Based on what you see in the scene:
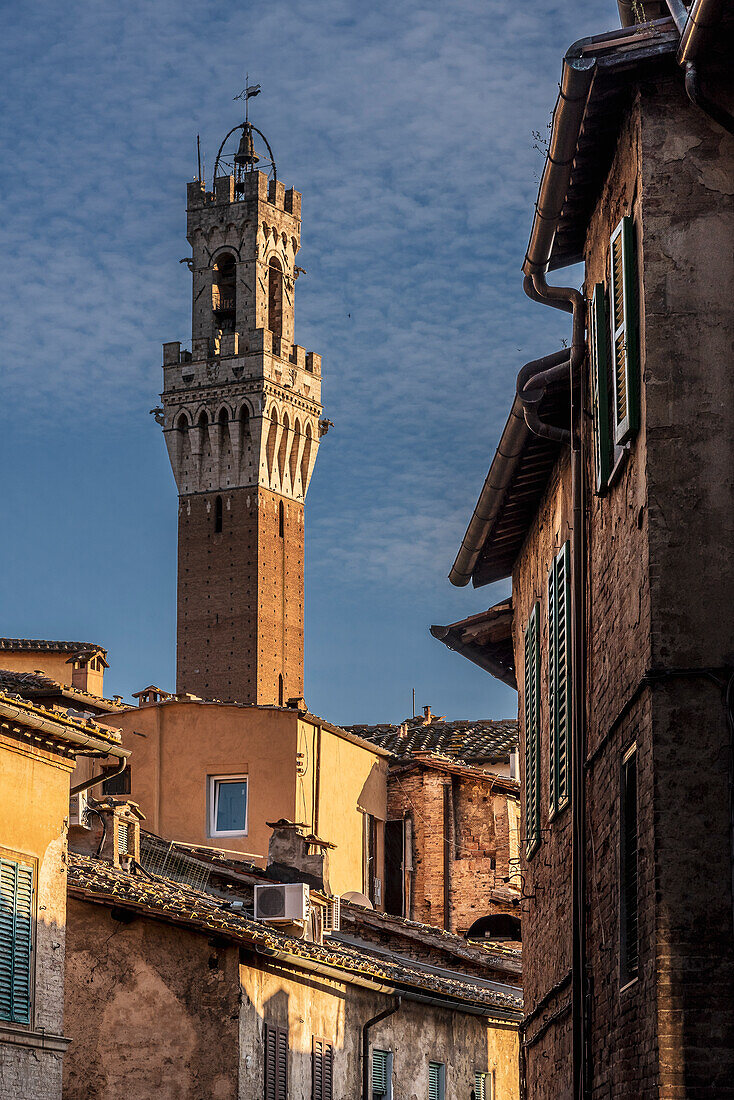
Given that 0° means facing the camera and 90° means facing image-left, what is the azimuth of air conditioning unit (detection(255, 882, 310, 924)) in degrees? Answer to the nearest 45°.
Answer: approximately 45°

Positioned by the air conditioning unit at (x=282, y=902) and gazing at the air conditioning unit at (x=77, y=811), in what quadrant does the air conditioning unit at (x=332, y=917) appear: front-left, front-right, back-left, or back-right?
back-right

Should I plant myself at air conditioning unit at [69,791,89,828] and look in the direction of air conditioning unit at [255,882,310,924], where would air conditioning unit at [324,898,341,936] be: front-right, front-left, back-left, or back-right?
front-left

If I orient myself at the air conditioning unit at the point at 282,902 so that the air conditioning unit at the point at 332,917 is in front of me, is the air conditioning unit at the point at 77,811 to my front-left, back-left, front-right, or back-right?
back-left

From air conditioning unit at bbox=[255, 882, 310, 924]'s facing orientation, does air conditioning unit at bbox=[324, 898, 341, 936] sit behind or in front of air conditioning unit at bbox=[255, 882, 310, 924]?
behind
